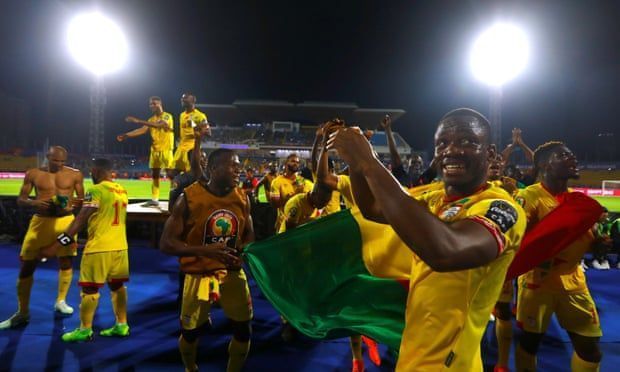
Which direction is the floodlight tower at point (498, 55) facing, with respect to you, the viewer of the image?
facing the viewer

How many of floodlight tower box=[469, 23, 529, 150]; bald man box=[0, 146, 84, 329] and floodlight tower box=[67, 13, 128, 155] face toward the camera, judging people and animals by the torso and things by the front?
3

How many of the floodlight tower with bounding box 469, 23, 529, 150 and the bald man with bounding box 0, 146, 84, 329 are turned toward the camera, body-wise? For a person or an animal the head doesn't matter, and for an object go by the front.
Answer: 2

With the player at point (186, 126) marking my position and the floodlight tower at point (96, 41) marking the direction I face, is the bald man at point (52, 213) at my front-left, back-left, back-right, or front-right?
back-left

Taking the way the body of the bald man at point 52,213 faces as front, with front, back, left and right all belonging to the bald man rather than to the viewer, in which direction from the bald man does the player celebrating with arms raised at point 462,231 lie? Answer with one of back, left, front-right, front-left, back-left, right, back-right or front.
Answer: front

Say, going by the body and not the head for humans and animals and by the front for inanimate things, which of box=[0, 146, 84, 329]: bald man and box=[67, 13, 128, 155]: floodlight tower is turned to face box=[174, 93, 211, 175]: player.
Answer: the floodlight tower

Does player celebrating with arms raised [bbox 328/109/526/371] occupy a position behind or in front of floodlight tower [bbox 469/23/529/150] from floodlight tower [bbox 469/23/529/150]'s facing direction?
in front

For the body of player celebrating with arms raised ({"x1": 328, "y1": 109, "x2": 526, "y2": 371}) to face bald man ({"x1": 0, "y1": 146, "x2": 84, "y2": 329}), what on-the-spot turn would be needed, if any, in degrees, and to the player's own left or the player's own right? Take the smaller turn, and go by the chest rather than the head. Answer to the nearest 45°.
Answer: approximately 90° to the player's own right

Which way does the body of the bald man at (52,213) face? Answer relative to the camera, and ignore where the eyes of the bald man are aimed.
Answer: toward the camera

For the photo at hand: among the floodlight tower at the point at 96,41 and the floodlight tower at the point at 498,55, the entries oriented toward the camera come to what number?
2
